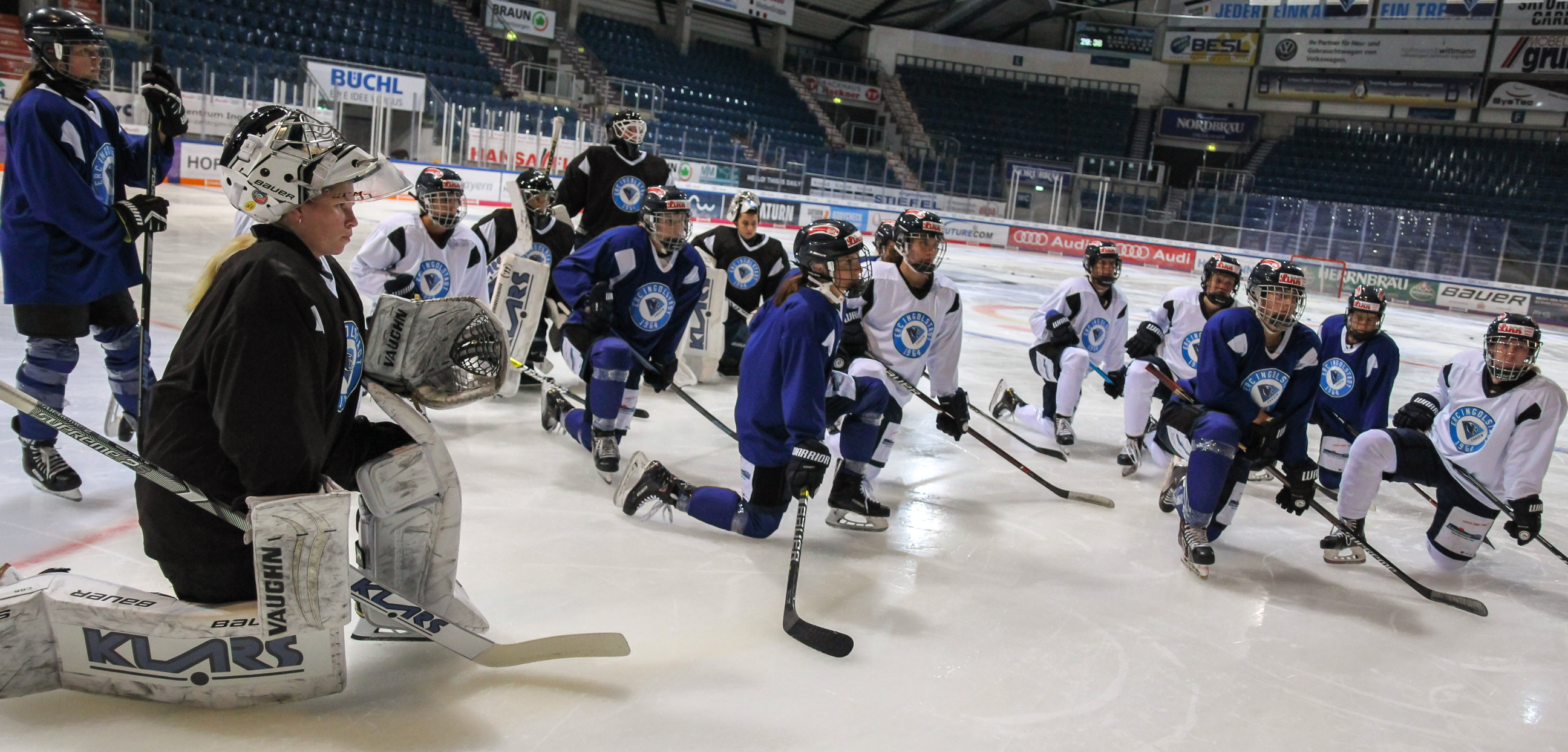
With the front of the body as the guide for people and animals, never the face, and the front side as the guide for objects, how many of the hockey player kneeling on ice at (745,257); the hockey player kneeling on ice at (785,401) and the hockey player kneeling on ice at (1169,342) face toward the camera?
2

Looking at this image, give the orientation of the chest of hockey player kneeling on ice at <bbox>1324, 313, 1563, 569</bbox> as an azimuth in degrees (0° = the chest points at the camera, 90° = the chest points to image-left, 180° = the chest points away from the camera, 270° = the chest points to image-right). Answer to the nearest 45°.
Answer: approximately 45°

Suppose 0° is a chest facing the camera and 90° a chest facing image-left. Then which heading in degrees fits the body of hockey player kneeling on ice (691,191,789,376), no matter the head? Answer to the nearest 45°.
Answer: approximately 0°

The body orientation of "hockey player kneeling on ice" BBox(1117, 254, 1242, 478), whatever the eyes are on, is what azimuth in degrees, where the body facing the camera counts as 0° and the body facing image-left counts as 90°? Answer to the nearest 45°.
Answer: approximately 0°

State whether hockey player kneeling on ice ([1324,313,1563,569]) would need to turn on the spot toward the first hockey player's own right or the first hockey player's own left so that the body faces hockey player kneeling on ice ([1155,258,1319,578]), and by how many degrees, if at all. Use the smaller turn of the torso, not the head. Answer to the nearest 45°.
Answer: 0° — they already face them

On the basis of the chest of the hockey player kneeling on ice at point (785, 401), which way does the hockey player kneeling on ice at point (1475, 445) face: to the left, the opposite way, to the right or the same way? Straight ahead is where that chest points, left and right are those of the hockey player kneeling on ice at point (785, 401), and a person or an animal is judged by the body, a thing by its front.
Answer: the opposite way
